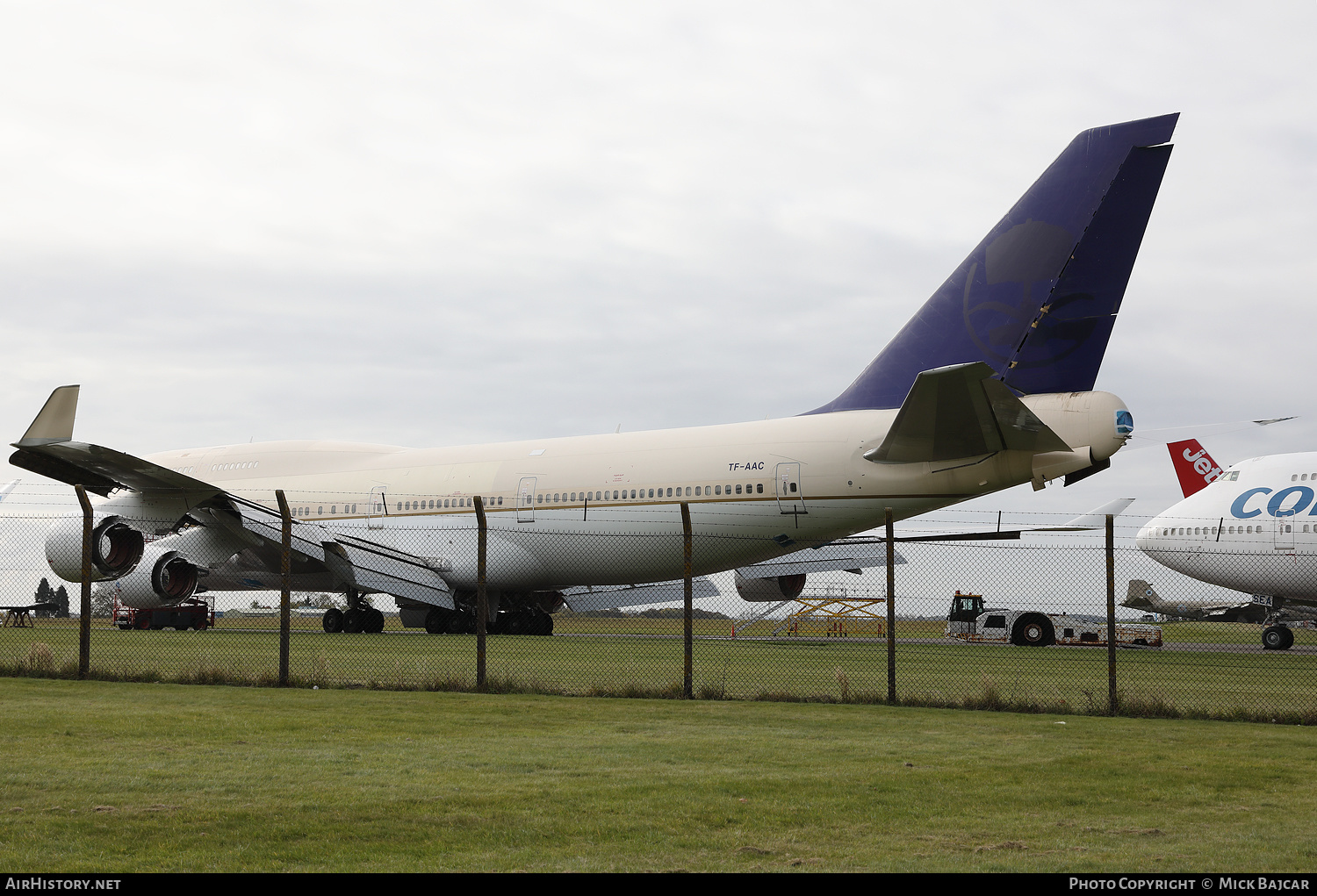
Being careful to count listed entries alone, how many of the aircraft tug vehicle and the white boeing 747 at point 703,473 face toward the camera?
0

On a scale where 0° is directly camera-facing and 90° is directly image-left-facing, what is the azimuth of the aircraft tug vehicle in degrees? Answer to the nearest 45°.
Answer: approximately 90°

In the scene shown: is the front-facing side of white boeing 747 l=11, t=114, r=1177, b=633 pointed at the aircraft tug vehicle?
no

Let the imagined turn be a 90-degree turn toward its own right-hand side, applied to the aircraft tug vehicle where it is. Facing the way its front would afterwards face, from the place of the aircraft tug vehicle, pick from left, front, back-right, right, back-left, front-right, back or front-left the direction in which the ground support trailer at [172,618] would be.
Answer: left

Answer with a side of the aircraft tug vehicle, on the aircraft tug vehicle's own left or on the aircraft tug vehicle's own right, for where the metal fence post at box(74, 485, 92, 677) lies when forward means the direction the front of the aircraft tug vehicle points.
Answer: on the aircraft tug vehicle's own left

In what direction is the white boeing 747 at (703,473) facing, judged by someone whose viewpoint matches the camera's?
facing away from the viewer and to the left of the viewer

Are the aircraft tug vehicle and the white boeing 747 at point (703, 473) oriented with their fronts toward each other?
no

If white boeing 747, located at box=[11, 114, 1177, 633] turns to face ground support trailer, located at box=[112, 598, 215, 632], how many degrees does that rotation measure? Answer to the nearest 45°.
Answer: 0° — it already faces it

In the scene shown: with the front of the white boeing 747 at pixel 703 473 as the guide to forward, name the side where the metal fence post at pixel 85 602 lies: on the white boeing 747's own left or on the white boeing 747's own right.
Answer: on the white boeing 747's own left
